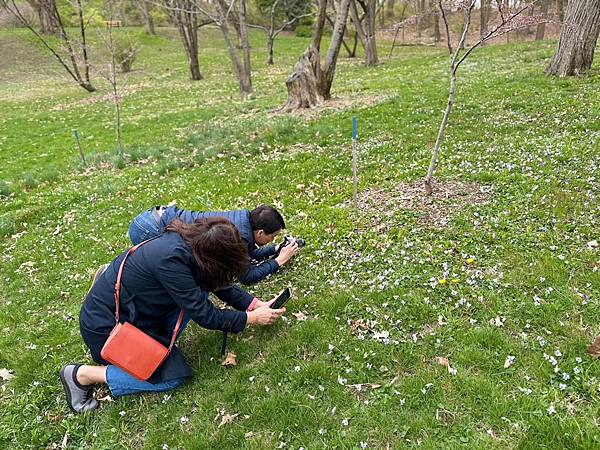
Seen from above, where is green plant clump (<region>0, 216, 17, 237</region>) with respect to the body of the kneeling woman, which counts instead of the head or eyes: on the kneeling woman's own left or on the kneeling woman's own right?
on the kneeling woman's own left

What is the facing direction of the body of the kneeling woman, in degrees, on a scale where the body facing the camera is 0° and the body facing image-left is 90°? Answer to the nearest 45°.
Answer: approximately 270°

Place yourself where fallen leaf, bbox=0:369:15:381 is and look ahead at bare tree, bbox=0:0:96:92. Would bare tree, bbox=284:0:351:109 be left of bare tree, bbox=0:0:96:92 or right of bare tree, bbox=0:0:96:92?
right

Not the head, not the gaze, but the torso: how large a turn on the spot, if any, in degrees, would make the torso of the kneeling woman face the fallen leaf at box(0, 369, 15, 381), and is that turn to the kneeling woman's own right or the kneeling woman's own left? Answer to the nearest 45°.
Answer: approximately 135° to the kneeling woman's own left

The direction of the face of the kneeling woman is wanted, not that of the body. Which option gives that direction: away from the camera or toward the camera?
away from the camera

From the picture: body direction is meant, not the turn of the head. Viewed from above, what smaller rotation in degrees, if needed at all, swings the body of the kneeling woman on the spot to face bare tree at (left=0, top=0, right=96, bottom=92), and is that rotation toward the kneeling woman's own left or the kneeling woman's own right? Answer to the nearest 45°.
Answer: approximately 90° to the kneeling woman's own left

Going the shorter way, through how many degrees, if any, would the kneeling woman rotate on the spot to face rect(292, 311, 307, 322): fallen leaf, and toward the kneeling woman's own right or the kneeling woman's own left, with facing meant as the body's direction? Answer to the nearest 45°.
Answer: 0° — they already face it

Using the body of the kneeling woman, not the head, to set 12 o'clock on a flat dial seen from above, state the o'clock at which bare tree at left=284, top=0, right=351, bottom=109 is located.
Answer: The bare tree is roughly at 10 o'clock from the kneeling woman.

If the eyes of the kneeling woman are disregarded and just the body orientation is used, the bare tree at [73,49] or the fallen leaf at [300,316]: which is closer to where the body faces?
the fallen leaf

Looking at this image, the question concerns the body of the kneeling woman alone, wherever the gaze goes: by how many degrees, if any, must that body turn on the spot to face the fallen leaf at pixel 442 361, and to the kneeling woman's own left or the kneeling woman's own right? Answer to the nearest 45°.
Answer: approximately 45° to the kneeling woman's own right
